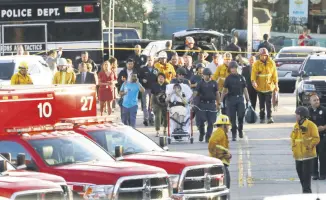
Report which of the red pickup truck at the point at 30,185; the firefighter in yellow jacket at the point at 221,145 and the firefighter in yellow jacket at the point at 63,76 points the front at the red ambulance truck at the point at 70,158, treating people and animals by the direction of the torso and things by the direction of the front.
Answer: the firefighter in yellow jacket at the point at 63,76

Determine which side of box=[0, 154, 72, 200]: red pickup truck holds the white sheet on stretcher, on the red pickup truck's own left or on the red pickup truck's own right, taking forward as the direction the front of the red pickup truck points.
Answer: on the red pickup truck's own left

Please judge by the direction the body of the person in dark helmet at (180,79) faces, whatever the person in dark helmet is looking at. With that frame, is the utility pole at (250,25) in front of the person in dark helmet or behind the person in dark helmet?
behind

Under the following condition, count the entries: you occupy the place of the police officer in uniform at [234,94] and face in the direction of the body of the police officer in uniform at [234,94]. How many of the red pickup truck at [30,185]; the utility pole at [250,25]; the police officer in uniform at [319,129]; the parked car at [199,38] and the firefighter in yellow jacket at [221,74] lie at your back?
3

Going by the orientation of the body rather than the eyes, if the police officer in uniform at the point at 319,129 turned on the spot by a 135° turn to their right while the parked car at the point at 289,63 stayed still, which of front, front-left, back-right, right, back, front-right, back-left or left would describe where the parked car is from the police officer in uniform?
front

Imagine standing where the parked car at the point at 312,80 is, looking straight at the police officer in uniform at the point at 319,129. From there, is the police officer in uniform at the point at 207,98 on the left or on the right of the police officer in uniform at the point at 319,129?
right

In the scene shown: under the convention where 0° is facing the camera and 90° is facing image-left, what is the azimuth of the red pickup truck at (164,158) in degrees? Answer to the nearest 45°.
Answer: approximately 315°

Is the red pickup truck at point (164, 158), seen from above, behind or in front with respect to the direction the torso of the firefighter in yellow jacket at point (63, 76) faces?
in front

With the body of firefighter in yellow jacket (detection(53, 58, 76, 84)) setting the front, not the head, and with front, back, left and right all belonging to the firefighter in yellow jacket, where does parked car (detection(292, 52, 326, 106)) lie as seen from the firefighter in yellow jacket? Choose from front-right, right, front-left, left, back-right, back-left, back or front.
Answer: left
